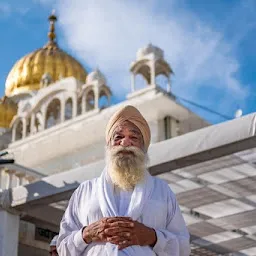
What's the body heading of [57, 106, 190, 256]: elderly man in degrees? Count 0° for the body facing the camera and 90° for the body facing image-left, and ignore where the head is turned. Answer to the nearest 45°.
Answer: approximately 0°

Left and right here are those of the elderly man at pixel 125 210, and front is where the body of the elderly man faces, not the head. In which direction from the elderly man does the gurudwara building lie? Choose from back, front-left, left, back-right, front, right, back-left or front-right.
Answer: back
